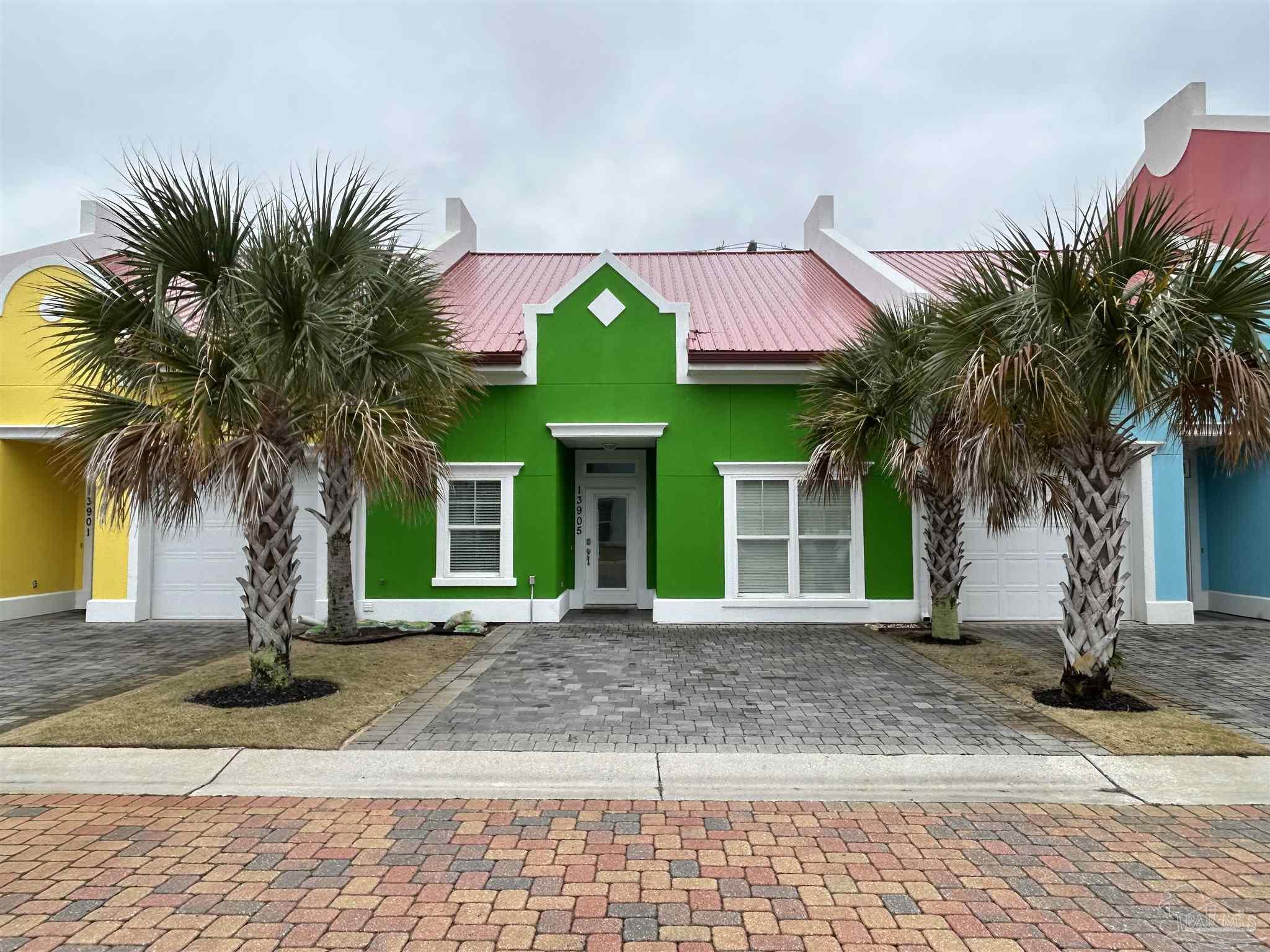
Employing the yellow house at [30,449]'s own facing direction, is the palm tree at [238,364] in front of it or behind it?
in front

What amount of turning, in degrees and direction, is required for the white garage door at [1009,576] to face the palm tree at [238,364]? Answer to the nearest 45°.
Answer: approximately 45° to its right

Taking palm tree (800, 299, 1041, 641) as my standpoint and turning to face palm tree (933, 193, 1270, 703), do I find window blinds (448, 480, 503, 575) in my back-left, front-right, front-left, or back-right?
back-right

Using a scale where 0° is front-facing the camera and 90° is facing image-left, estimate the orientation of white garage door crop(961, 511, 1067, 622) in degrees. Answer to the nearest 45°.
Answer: approximately 0°

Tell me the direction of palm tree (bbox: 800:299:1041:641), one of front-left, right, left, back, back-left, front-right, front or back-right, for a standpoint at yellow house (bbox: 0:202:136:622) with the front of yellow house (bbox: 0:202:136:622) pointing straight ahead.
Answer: front-left

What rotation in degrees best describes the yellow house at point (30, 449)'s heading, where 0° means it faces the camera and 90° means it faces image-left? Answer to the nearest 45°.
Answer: approximately 0°

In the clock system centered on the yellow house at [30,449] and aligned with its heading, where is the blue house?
The blue house is roughly at 10 o'clock from the yellow house.

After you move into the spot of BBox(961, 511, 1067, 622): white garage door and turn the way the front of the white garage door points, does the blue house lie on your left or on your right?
on your left

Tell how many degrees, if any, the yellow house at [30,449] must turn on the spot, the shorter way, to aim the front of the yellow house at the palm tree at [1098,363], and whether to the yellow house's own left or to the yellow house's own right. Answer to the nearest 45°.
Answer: approximately 45° to the yellow house's own left

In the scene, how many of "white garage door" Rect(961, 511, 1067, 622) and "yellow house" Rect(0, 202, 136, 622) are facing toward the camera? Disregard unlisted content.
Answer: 2
